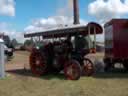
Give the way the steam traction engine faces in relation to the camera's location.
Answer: facing the viewer and to the right of the viewer
